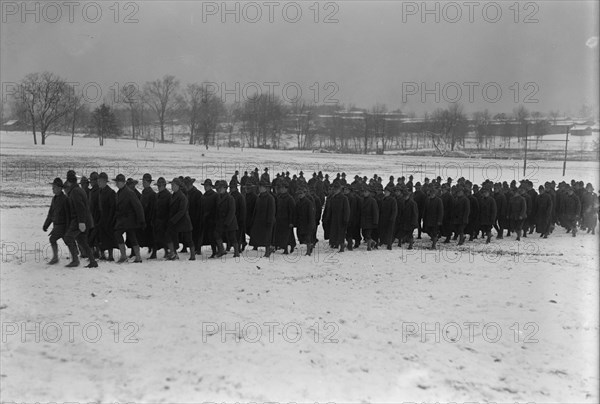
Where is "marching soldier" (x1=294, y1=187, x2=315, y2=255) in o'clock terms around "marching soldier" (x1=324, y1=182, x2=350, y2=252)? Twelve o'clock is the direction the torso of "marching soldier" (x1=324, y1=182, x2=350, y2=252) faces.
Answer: "marching soldier" (x1=294, y1=187, x2=315, y2=255) is roughly at 12 o'clock from "marching soldier" (x1=324, y1=182, x2=350, y2=252).

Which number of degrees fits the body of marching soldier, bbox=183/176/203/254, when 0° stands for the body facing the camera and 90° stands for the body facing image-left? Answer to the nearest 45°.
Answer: approximately 90°

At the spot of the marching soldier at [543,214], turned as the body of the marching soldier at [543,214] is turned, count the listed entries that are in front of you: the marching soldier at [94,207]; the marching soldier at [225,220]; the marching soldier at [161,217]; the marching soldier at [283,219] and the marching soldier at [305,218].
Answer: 5

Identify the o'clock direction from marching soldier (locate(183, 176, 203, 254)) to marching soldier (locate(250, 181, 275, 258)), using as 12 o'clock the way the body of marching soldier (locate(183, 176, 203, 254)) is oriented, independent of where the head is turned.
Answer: marching soldier (locate(250, 181, 275, 258)) is roughly at 6 o'clock from marching soldier (locate(183, 176, 203, 254)).

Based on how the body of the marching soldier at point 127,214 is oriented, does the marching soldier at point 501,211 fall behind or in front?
behind

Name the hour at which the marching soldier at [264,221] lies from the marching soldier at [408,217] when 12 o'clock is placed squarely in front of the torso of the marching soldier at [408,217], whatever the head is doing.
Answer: the marching soldier at [264,221] is roughly at 12 o'clock from the marching soldier at [408,217].

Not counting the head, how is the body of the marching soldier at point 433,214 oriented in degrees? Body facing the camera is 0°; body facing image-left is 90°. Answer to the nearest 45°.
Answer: approximately 45°

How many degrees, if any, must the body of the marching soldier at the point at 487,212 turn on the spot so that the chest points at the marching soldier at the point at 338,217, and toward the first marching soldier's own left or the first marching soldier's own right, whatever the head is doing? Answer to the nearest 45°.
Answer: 0° — they already face them

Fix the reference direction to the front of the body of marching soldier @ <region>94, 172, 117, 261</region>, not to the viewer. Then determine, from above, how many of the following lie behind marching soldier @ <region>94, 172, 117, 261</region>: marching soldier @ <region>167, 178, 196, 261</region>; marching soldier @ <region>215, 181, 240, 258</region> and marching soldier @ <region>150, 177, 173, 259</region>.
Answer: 3

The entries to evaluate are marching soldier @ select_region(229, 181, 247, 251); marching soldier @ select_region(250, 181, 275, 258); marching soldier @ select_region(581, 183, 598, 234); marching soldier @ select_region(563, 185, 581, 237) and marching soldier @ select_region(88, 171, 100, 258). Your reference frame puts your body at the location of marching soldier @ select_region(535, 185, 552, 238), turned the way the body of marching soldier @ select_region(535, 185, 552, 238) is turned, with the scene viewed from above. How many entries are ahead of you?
3

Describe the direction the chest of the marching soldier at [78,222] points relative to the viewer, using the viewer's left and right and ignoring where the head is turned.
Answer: facing to the left of the viewer

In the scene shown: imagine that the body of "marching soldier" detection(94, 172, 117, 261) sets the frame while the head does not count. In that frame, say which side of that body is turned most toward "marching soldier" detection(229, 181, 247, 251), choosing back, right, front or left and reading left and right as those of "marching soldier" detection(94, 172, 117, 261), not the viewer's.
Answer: back

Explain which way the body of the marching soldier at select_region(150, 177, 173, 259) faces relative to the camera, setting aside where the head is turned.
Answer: to the viewer's left

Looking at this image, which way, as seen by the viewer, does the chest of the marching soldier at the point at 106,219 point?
to the viewer's left

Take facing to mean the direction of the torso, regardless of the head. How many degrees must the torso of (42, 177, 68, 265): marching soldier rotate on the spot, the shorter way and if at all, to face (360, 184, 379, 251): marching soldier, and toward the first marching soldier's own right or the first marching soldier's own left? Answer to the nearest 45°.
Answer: approximately 180°

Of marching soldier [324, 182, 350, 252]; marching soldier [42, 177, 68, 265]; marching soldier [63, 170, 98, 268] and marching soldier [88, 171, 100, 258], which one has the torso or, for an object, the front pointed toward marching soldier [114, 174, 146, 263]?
marching soldier [324, 182, 350, 252]

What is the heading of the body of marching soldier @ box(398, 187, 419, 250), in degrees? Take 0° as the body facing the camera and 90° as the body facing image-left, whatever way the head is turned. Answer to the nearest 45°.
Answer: approximately 45°

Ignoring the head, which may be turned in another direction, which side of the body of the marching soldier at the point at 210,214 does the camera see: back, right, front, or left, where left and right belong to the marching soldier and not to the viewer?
left
